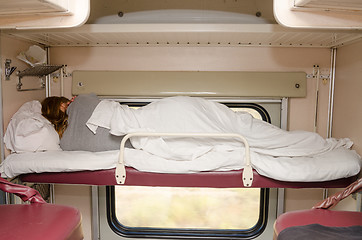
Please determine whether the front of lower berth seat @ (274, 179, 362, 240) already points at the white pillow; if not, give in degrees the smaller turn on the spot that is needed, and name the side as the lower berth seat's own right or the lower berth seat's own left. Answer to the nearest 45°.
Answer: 0° — it already faces it

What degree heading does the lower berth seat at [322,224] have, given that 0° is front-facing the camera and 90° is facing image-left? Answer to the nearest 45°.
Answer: approximately 90°

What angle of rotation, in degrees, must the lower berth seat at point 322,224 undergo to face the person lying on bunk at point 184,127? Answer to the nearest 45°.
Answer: approximately 45° to its right
